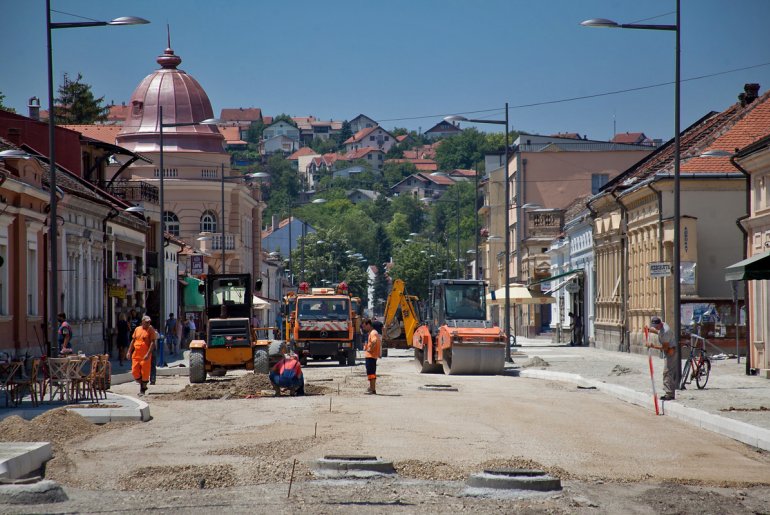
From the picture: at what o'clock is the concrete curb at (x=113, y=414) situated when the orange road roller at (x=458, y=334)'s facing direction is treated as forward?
The concrete curb is roughly at 2 o'clock from the orange road roller.

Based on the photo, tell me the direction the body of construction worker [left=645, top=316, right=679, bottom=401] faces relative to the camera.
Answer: to the viewer's left

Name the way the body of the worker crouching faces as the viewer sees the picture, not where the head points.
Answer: away from the camera

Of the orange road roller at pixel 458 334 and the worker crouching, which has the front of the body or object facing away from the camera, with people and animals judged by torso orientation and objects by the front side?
the worker crouching

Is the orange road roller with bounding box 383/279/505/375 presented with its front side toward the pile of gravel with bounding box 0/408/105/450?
no

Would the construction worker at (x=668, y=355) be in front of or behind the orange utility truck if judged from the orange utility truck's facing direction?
in front

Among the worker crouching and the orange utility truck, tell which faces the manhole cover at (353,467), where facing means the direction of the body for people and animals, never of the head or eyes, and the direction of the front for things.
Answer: the orange utility truck

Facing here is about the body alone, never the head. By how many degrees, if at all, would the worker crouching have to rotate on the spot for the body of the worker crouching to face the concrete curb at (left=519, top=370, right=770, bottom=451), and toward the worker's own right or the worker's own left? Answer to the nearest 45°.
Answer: approximately 135° to the worker's own right
